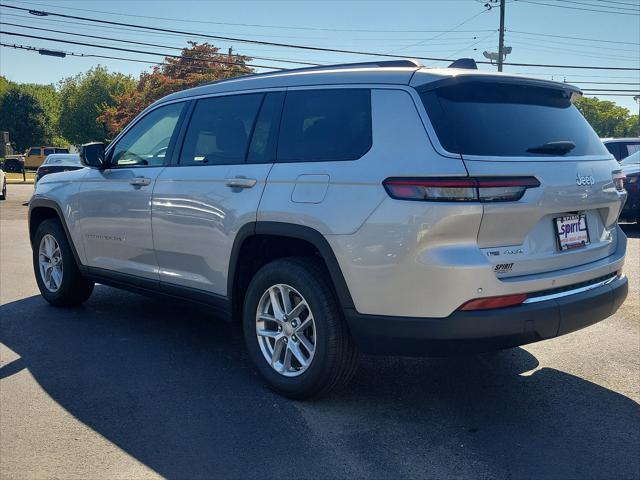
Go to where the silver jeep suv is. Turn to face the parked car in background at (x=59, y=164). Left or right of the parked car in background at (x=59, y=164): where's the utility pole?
right

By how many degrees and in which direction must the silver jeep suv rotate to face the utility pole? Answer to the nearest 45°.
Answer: approximately 45° to its right

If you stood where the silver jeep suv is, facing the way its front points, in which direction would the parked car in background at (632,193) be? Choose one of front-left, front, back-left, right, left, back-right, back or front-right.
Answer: right

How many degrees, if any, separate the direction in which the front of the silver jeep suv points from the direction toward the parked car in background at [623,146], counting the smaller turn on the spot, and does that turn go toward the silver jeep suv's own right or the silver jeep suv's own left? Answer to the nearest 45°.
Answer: approximately 90° to the silver jeep suv's own right

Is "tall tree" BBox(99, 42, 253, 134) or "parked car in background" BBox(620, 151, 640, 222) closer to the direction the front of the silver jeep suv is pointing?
the tall tree

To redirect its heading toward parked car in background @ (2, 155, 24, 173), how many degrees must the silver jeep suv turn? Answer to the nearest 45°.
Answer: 0° — it already faces it

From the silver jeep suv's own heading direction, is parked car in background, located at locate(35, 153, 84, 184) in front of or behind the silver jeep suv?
in front

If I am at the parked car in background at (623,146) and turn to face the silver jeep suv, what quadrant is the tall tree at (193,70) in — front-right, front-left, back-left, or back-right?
back-right

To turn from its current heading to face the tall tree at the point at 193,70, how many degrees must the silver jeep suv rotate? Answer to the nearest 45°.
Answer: approximately 45° to its right

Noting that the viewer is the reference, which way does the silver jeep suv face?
facing away from the viewer and to the left of the viewer
